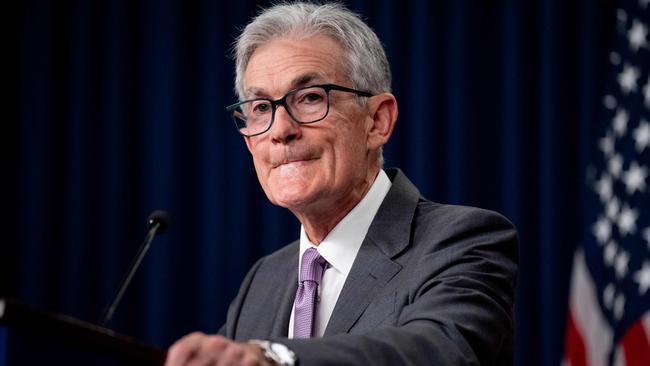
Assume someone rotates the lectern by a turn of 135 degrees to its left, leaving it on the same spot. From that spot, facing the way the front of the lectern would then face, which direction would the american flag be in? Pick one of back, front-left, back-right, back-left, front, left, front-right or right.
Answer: left

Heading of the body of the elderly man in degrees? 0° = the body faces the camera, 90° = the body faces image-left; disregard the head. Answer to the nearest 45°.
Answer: approximately 45°

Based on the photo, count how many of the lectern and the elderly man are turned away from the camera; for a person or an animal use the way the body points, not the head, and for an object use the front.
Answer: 0

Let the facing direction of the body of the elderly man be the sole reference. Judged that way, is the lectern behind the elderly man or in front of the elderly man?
in front

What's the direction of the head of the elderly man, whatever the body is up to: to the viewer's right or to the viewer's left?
to the viewer's left
